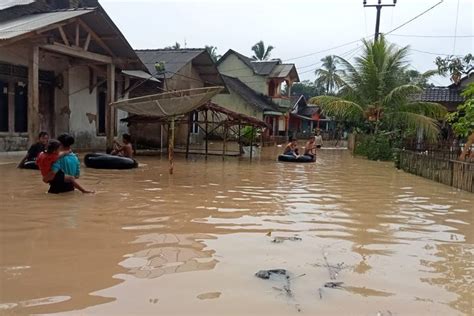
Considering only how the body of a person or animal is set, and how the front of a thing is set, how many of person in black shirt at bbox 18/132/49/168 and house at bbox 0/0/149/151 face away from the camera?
0

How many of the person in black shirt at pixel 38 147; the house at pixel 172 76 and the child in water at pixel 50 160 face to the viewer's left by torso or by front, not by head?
0

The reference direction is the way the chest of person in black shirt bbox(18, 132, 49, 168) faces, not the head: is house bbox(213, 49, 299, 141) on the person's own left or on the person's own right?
on the person's own left

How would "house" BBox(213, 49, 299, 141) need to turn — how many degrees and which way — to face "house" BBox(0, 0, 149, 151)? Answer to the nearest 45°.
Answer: approximately 45° to its right

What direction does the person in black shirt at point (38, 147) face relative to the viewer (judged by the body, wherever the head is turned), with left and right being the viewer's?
facing the viewer and to the right of the viewer

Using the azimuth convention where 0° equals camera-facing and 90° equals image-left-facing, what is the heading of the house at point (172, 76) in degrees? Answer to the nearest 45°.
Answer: approximately 315°

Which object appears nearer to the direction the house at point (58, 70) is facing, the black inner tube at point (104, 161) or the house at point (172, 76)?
the black inner tube

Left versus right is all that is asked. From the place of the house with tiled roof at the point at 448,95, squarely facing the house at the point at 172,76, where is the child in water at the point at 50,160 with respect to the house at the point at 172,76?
left

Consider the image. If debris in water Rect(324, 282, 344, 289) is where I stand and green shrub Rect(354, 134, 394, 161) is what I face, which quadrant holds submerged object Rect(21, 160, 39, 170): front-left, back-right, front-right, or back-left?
front-left

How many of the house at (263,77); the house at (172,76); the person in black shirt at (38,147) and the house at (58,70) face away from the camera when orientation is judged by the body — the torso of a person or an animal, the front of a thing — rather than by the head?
0

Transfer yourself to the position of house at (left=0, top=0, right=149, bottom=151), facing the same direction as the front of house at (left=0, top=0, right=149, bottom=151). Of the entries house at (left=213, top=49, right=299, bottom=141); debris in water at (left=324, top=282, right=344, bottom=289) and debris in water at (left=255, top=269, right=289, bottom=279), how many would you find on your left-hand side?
1

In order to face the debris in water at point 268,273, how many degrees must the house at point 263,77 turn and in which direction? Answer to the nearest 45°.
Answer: approximately 45° to its right

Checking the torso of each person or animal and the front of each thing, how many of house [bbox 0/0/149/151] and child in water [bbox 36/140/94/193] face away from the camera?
0
